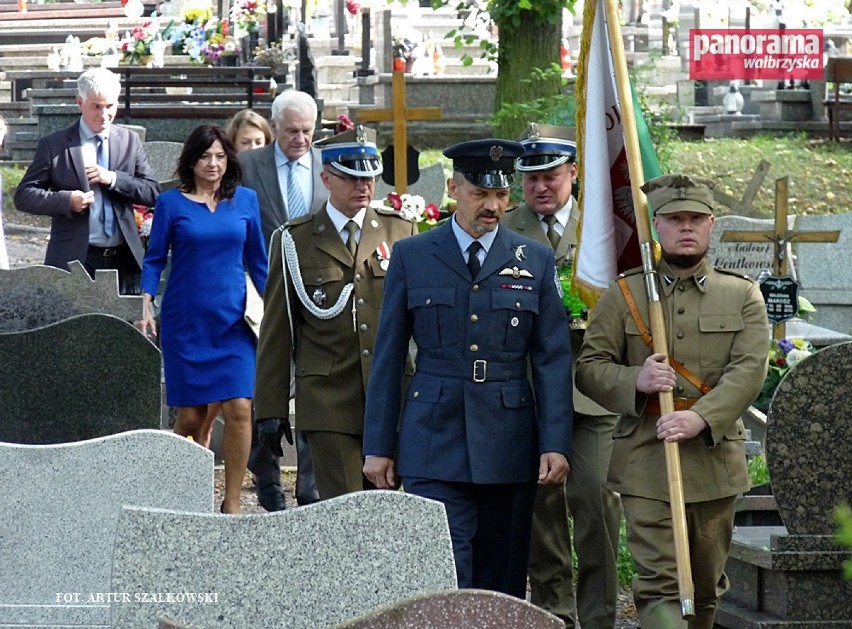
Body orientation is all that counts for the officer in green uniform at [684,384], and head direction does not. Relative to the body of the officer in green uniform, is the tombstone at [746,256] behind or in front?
behind

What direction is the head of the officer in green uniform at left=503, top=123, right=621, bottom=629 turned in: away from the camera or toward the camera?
toward the camera

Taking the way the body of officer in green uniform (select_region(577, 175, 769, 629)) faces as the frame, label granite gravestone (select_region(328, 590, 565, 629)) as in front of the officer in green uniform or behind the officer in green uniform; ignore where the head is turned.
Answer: in front

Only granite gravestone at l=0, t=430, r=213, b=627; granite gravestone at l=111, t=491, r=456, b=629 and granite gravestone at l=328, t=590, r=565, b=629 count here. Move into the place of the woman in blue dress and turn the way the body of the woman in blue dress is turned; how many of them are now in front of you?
3

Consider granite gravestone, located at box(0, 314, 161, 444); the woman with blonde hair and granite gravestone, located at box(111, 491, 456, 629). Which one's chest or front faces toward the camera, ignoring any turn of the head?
the woman with blonde hair

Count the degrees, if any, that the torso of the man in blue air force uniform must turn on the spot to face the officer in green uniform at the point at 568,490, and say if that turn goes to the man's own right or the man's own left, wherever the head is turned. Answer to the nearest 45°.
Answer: approximately 135° to the man's own left

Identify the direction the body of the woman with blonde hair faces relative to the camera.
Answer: toward the camera

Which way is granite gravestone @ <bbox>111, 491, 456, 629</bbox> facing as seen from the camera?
away from the camera

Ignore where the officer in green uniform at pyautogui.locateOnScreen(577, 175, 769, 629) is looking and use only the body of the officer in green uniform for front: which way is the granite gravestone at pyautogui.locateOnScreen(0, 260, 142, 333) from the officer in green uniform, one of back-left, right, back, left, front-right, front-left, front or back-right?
back-right

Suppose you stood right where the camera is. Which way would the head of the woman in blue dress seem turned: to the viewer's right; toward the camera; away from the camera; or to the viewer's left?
toward the camera

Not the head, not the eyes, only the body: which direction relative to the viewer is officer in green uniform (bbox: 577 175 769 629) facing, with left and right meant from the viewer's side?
facing the viewer

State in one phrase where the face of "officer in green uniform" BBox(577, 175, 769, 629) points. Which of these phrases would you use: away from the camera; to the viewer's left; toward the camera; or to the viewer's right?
toward the camera

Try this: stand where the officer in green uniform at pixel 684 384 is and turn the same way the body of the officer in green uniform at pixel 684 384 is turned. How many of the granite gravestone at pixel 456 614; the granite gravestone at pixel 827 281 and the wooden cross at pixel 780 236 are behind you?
2
